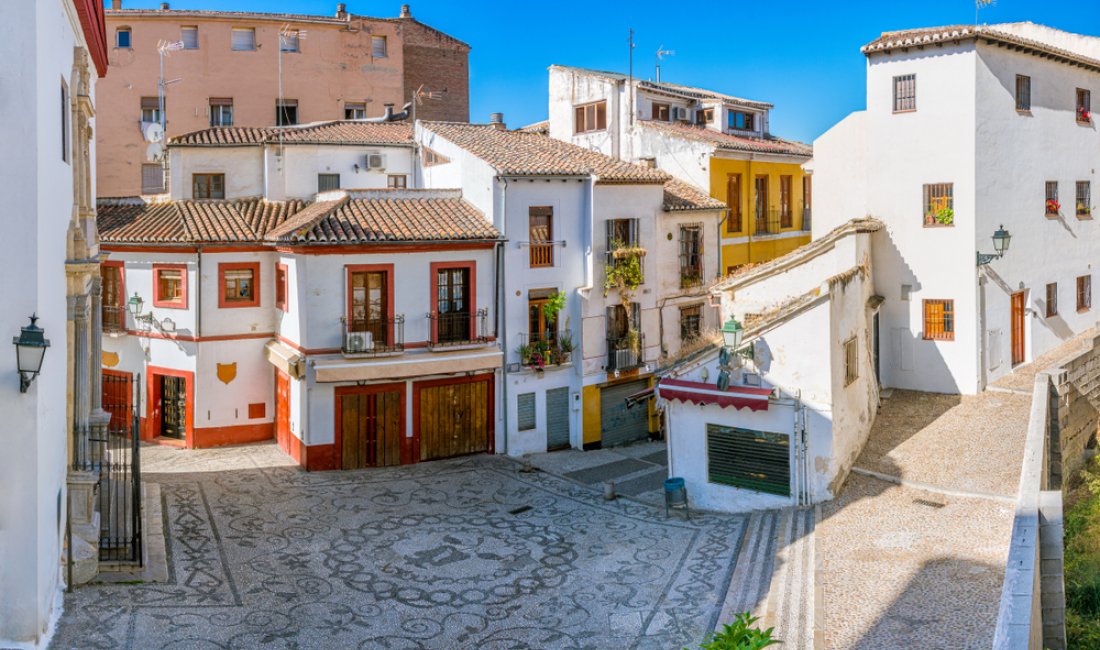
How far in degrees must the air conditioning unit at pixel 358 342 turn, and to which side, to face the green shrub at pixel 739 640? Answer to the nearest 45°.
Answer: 0° — it already faces it

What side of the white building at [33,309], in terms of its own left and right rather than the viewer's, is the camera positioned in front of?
right

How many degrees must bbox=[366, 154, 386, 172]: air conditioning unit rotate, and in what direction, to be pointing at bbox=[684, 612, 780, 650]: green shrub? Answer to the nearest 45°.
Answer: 0° — it already faces it

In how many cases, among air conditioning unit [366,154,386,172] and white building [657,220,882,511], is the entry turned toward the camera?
2

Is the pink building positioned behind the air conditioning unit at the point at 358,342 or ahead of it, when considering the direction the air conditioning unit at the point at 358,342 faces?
behind

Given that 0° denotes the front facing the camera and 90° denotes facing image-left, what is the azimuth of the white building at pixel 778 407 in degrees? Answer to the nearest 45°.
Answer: approximately 0°

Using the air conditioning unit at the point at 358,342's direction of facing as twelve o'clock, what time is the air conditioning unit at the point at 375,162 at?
the air conditioning unit at the point at 375,162 is roughly at 6 o'clock from the air conditioning unit at the point at 358,342.
